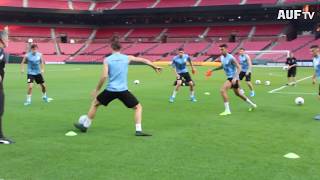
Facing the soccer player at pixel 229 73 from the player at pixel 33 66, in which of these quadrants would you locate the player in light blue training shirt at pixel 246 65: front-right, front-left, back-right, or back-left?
front-left

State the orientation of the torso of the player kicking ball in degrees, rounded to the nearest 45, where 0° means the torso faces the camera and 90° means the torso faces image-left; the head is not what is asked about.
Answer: approximately 180°

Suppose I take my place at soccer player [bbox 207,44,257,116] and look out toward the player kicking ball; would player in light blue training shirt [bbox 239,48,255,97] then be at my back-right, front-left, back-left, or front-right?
back-right

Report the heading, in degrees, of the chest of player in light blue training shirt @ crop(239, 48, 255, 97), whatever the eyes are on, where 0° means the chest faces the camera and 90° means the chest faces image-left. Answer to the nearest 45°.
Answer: approximately 45°

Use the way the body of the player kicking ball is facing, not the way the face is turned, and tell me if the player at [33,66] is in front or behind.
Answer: in front

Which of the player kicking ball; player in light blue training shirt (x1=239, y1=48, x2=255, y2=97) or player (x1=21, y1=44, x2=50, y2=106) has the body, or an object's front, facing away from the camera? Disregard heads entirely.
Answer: the player kicking ball

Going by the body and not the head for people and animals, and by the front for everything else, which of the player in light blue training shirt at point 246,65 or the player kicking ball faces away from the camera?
the player kicking ball

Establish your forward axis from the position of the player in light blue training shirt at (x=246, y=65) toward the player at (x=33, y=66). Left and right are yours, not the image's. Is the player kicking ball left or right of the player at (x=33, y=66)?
left

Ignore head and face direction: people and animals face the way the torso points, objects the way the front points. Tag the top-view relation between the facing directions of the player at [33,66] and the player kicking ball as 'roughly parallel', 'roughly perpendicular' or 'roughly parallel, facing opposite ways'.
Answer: roughly parallel, facing opposite ways

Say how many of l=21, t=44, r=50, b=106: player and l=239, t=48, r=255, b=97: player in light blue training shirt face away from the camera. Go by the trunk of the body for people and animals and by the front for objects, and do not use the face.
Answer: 0

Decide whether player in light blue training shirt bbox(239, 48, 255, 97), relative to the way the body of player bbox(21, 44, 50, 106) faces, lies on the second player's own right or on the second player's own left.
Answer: on the second player's own left

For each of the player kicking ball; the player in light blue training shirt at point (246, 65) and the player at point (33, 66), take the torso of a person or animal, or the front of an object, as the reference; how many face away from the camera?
1

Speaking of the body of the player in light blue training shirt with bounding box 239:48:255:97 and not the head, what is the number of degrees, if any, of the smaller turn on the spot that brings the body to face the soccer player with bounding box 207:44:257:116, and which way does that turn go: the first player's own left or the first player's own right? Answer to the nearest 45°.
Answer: approximately 45° to the first player's own left

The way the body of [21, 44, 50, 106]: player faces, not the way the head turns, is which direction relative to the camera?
toward the camera

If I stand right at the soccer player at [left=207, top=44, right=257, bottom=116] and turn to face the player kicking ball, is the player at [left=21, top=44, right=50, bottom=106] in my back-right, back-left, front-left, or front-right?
front-right

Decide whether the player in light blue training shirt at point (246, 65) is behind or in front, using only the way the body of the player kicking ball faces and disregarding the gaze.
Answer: in front
